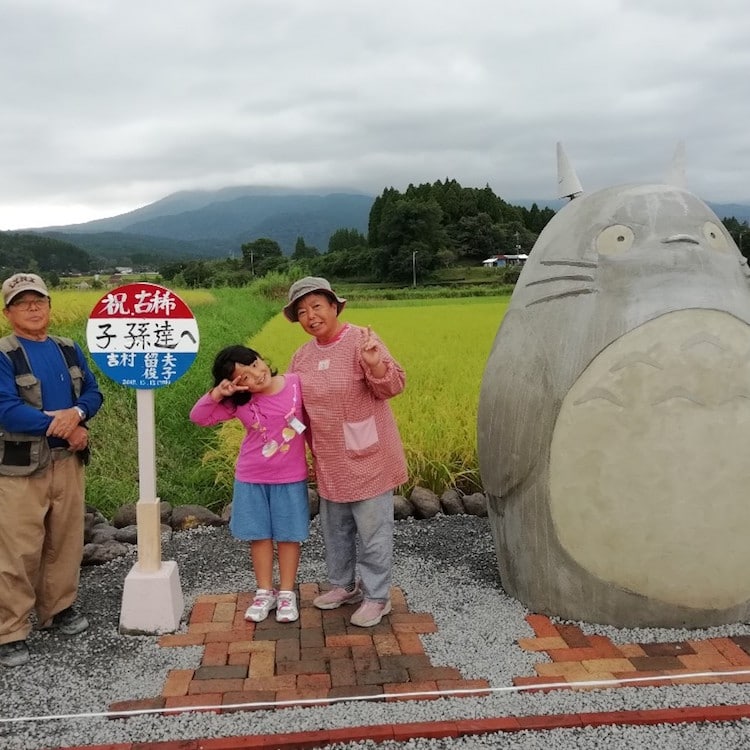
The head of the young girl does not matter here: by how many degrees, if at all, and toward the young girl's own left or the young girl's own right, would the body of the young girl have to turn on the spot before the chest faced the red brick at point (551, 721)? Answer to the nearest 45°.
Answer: approximately 45° to the young girl's own left

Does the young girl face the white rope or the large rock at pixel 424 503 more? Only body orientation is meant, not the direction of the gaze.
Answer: the white rope

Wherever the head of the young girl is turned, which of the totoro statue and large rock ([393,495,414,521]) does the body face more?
the totoro statue

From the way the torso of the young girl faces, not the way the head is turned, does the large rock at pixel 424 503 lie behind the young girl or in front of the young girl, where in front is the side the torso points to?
behind

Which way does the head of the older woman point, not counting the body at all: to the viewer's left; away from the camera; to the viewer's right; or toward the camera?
toward the camera

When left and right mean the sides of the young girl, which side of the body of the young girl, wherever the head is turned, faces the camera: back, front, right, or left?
front

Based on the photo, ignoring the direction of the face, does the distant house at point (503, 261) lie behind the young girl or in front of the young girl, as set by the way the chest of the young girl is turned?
behind

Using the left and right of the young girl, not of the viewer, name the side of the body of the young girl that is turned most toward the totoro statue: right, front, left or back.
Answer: left

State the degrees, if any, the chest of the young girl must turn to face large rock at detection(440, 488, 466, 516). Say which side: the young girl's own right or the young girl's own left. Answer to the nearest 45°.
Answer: approximately 135° to the young girl's own left

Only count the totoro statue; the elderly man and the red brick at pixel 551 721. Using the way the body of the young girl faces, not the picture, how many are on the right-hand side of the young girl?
1

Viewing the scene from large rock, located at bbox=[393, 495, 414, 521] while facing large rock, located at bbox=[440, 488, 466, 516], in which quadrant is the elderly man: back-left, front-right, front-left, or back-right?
back-right

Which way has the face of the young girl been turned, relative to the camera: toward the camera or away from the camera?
toward the camera
